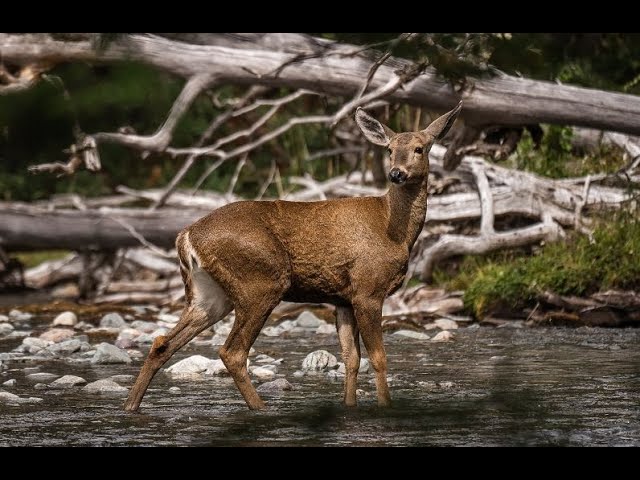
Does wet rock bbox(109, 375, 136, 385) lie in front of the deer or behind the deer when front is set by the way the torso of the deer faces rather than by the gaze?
behind

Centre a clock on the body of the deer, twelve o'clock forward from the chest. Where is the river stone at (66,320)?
The river stone is roughly at 8 o'clock from the deer.

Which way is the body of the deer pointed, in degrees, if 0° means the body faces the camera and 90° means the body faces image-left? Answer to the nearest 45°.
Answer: approximately 270°

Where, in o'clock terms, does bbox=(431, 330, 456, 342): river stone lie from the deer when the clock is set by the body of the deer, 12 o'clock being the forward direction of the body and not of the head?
The river stone is roughly at 10 o'clock from the deer.

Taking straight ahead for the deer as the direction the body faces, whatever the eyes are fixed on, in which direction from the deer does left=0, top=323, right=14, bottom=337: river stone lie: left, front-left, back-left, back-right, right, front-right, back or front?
back-left

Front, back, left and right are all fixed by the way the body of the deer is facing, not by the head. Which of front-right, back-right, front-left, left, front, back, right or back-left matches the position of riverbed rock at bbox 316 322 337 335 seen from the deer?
left

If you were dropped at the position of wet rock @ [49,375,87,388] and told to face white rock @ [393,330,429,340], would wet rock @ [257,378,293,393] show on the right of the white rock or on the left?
right

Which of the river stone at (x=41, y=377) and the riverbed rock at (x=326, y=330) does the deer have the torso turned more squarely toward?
the riverbed rock

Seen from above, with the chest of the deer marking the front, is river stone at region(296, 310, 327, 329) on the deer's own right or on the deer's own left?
on the deer's own left
